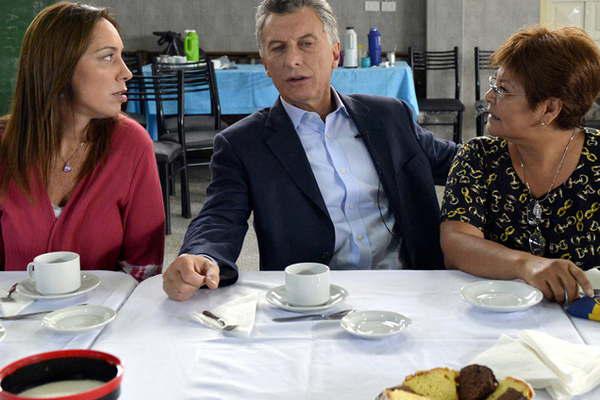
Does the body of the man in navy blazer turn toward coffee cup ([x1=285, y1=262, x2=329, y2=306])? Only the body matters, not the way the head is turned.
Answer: yes

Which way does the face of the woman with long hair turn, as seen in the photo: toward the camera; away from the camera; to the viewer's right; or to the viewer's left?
to the viewer's right

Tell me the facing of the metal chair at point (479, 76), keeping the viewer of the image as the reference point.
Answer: facing the viewer

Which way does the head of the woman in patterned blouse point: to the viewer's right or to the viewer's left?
to the viewer's left

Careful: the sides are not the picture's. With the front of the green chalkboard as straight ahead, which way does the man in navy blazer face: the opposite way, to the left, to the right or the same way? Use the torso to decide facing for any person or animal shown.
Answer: the same way

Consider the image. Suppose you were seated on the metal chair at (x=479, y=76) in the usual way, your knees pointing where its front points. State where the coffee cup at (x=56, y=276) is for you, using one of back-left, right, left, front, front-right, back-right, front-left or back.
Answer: front

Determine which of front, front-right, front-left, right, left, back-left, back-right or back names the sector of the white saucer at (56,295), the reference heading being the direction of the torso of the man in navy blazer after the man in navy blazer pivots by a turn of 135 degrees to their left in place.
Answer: back

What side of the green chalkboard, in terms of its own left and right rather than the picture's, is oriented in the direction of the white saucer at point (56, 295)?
front

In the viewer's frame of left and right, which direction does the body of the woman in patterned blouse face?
facing the viewer and to the left of the viewer

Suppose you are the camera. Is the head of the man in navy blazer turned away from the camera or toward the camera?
toward the camera
